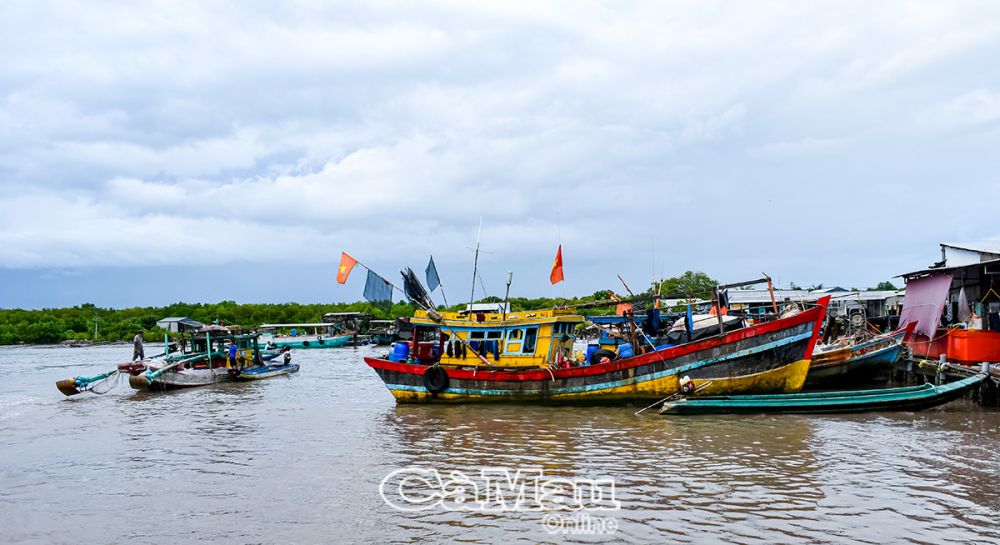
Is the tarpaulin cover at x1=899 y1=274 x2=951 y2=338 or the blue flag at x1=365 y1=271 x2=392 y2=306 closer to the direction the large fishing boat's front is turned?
the tarpaulin cover

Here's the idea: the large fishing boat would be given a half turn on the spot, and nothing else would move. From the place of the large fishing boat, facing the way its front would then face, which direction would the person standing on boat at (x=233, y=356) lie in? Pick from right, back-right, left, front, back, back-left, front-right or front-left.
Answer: front-right

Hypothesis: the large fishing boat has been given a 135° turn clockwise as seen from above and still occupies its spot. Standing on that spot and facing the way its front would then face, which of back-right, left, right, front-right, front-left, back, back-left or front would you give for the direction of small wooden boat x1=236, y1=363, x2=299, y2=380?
right

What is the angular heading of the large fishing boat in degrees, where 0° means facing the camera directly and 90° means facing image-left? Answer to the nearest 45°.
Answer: approximately 270°

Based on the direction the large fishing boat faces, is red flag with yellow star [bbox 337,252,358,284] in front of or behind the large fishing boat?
behind
